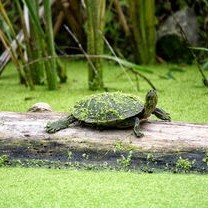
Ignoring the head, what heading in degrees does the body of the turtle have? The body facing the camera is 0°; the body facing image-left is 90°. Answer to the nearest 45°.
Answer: approximately 270°
